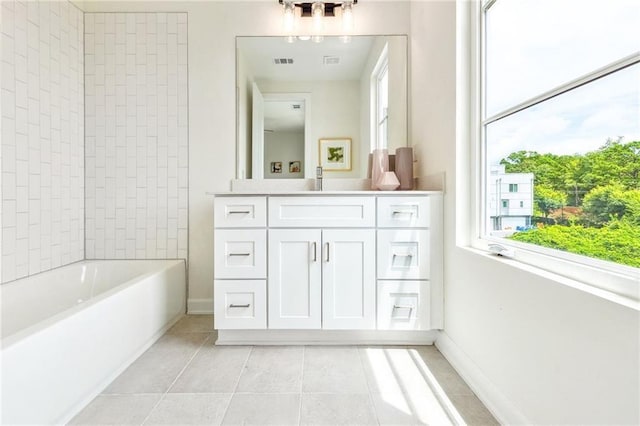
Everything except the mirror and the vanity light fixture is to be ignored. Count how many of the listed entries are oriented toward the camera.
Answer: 2

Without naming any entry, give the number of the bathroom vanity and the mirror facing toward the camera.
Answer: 2

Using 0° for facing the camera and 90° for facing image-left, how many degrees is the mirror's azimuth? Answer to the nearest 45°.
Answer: approximately 0°

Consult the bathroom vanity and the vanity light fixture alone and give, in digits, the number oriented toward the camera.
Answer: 2

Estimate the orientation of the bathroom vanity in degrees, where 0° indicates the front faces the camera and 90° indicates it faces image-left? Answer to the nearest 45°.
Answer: approximately 0°
